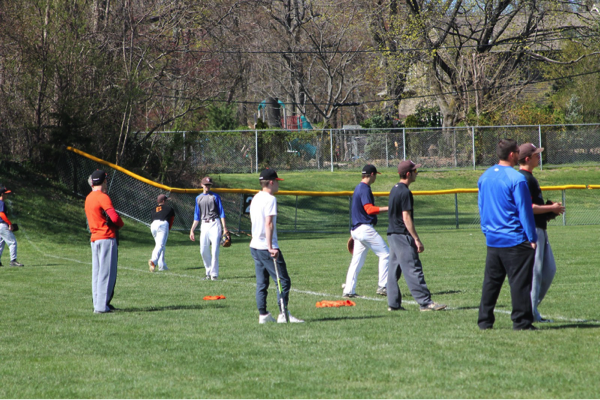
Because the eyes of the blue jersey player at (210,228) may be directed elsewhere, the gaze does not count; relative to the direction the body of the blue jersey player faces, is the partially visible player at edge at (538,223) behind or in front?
in front

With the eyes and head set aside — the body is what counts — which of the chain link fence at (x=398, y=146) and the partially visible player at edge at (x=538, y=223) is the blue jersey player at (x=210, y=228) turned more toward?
the partially visible player at edge

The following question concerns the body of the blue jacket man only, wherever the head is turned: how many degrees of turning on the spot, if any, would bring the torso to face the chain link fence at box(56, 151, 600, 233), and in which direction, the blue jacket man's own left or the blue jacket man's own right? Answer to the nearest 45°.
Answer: approximately 45° to the blue jacket man's own left

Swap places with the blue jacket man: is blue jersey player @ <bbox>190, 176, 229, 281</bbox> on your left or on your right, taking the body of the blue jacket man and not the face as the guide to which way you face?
on your left

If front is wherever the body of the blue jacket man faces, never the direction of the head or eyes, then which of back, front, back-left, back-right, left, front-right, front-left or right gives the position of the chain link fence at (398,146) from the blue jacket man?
front-left

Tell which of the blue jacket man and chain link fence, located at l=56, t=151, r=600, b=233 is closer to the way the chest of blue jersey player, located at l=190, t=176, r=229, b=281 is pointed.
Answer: the blue jacket man

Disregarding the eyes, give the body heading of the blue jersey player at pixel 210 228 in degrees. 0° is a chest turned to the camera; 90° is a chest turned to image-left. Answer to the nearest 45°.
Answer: approximately 0°

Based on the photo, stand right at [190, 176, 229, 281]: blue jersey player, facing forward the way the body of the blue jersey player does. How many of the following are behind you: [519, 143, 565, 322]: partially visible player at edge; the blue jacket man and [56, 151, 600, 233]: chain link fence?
1

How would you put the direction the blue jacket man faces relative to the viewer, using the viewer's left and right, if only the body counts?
facing away from the viewer and to the right of the viewer
